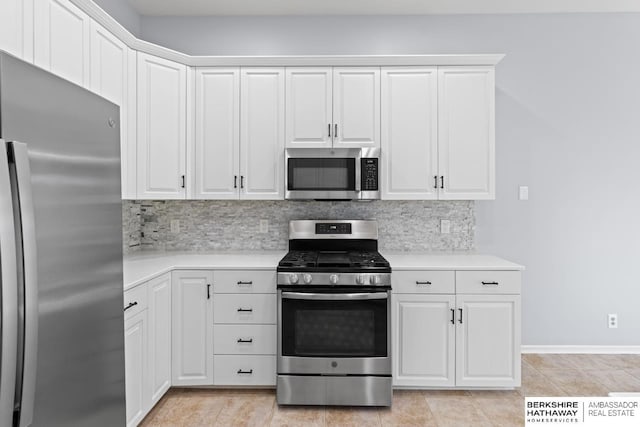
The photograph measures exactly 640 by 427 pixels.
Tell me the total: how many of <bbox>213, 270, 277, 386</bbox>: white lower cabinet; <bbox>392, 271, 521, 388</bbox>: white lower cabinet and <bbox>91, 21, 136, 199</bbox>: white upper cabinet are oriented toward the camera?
2

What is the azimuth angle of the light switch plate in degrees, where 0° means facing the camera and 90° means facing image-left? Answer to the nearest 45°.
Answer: approximately 0°

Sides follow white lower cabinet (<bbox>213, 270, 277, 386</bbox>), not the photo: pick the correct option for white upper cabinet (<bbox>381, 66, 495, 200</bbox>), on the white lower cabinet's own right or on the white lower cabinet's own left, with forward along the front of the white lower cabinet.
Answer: on the white lower cabinet's own left

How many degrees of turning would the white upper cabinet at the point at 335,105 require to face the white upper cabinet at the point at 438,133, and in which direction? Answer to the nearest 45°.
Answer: approximately 90° to its left

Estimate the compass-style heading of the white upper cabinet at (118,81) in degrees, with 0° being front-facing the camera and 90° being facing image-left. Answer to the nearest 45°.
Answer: approximately 270°

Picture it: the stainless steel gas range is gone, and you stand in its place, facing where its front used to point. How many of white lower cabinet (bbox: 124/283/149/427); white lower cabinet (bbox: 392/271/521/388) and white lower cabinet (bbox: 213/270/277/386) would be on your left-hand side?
1
